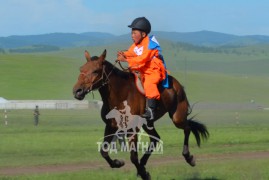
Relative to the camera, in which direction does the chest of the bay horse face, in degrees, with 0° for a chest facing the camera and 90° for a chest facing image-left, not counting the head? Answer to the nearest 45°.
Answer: approximately 45°

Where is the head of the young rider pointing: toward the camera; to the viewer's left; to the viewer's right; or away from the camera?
to the viewer's left
